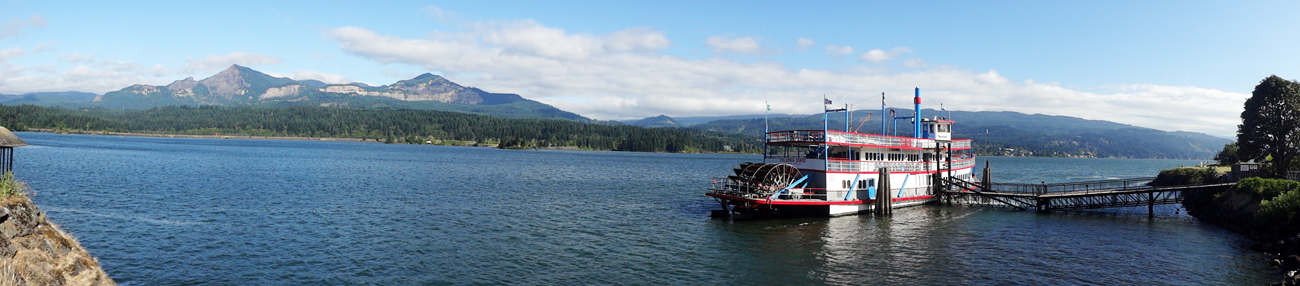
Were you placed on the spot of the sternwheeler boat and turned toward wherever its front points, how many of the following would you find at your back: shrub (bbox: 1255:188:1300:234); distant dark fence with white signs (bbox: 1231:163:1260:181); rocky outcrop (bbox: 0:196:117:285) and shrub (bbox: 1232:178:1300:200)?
1

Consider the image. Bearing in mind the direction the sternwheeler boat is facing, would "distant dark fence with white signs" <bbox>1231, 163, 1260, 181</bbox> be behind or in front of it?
in front

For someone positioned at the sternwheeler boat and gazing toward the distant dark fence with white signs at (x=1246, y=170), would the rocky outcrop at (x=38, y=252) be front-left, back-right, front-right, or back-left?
back-right

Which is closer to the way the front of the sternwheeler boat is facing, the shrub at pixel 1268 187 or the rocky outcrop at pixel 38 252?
the shrub

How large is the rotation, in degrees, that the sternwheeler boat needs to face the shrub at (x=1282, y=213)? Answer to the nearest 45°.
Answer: approximately 45° to its right

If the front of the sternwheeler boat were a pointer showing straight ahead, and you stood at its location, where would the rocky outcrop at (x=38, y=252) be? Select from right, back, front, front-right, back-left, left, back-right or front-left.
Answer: back

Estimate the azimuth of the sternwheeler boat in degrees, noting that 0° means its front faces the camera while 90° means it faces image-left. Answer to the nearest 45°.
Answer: approximately 225°

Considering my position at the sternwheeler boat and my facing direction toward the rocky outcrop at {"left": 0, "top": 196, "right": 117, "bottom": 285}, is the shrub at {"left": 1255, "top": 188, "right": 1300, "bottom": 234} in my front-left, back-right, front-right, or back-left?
front-left

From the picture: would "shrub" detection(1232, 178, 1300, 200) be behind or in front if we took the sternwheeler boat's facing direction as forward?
in front

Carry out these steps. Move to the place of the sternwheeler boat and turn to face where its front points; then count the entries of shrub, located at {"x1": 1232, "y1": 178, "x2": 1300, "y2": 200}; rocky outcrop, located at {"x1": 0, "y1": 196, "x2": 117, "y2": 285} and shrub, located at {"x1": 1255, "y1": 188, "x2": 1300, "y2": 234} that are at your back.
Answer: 1

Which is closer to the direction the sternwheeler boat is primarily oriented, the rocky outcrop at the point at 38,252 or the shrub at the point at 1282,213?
the shrub
